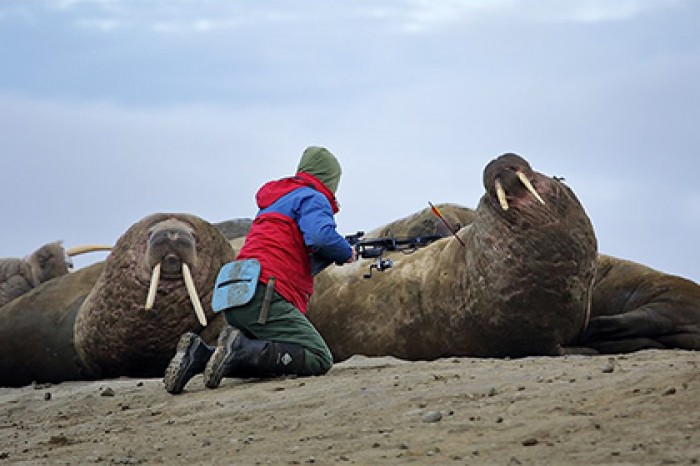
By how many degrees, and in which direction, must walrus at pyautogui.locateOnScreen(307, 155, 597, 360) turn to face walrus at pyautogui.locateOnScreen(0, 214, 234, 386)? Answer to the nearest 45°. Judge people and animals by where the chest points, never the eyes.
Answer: approximately 135° to its right

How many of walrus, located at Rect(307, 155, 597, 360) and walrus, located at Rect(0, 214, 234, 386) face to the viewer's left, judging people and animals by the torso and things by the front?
0

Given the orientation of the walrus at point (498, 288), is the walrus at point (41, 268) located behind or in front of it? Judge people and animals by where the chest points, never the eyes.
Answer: behind

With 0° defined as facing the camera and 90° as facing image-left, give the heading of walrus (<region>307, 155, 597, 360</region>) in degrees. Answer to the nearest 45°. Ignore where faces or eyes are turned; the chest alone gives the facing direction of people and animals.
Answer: approximately 315°

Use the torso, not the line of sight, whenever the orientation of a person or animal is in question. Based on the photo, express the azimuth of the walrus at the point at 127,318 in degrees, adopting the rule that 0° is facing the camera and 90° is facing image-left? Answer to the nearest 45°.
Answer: approximately 315°
